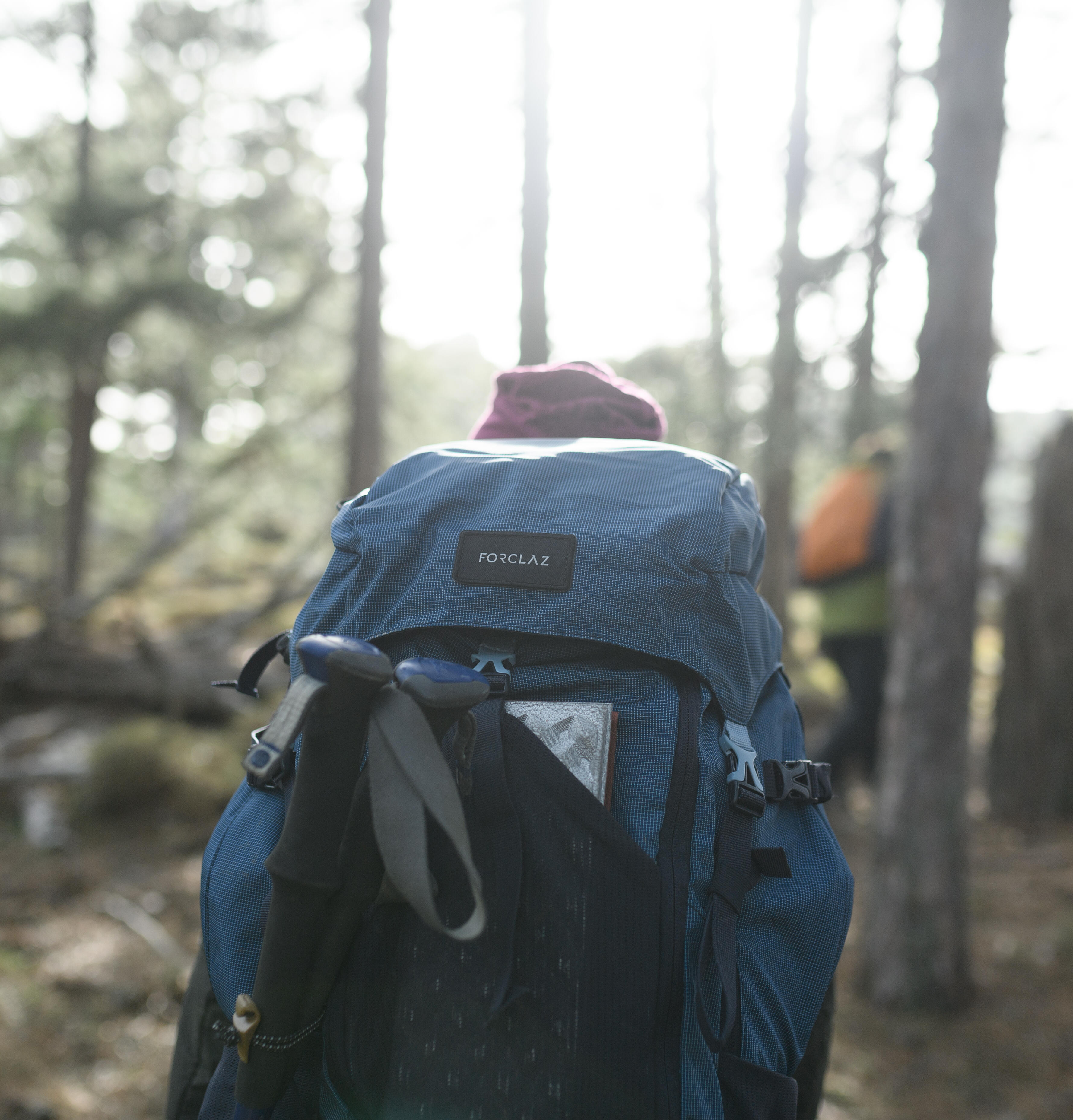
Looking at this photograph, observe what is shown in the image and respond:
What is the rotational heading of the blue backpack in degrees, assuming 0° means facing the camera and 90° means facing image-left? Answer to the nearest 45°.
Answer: approximately 0°

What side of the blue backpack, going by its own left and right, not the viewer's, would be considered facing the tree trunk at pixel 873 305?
back

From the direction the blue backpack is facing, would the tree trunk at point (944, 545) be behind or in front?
behind

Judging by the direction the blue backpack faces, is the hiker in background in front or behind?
behind

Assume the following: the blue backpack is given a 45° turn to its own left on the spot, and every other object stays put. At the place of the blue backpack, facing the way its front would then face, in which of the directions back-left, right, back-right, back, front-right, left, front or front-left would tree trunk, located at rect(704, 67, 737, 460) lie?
back-left

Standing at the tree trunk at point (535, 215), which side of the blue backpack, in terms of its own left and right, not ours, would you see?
back

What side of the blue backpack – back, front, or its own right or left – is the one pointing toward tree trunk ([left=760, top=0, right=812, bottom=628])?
back
